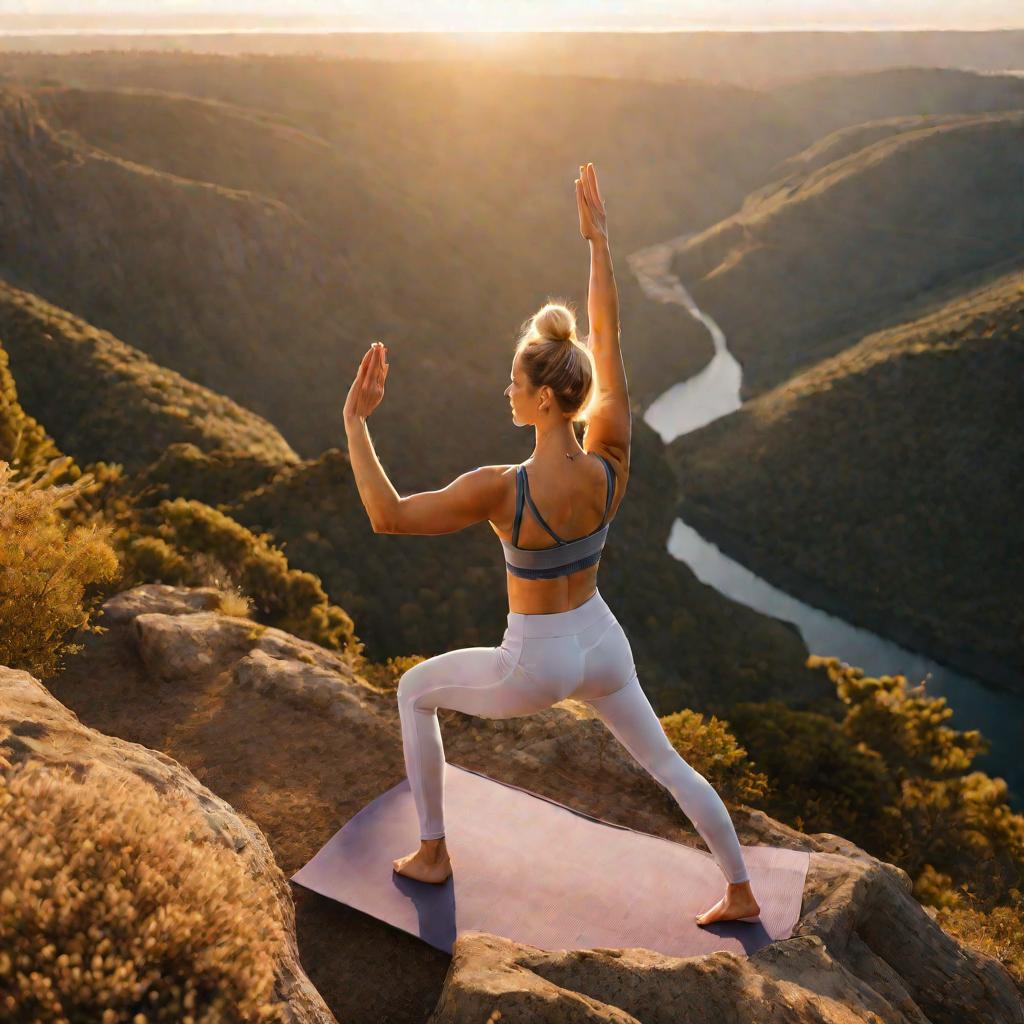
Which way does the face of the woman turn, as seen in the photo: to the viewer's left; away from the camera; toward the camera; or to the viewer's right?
to the viewer's left

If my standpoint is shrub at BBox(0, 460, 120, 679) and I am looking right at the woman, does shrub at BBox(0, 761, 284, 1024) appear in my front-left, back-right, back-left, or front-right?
front-right

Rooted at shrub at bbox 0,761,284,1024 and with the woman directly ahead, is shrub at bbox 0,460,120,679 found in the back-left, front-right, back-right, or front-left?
front-left

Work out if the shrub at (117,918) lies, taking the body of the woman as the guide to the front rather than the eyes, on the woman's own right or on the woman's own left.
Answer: on the woman's own left

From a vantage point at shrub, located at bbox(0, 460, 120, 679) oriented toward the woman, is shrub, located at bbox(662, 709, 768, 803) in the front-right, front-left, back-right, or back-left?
front-left

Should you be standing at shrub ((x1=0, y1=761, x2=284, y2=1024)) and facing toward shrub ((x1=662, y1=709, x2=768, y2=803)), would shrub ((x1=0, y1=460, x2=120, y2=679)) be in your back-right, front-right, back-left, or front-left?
front-left

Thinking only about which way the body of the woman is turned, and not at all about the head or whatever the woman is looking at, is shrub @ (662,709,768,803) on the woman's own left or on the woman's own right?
on the woman's own right

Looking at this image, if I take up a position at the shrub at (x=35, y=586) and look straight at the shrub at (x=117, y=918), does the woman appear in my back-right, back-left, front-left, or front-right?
front-left

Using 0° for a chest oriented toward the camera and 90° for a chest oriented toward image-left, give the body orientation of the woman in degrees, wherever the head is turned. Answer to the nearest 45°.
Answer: approximately 135°
